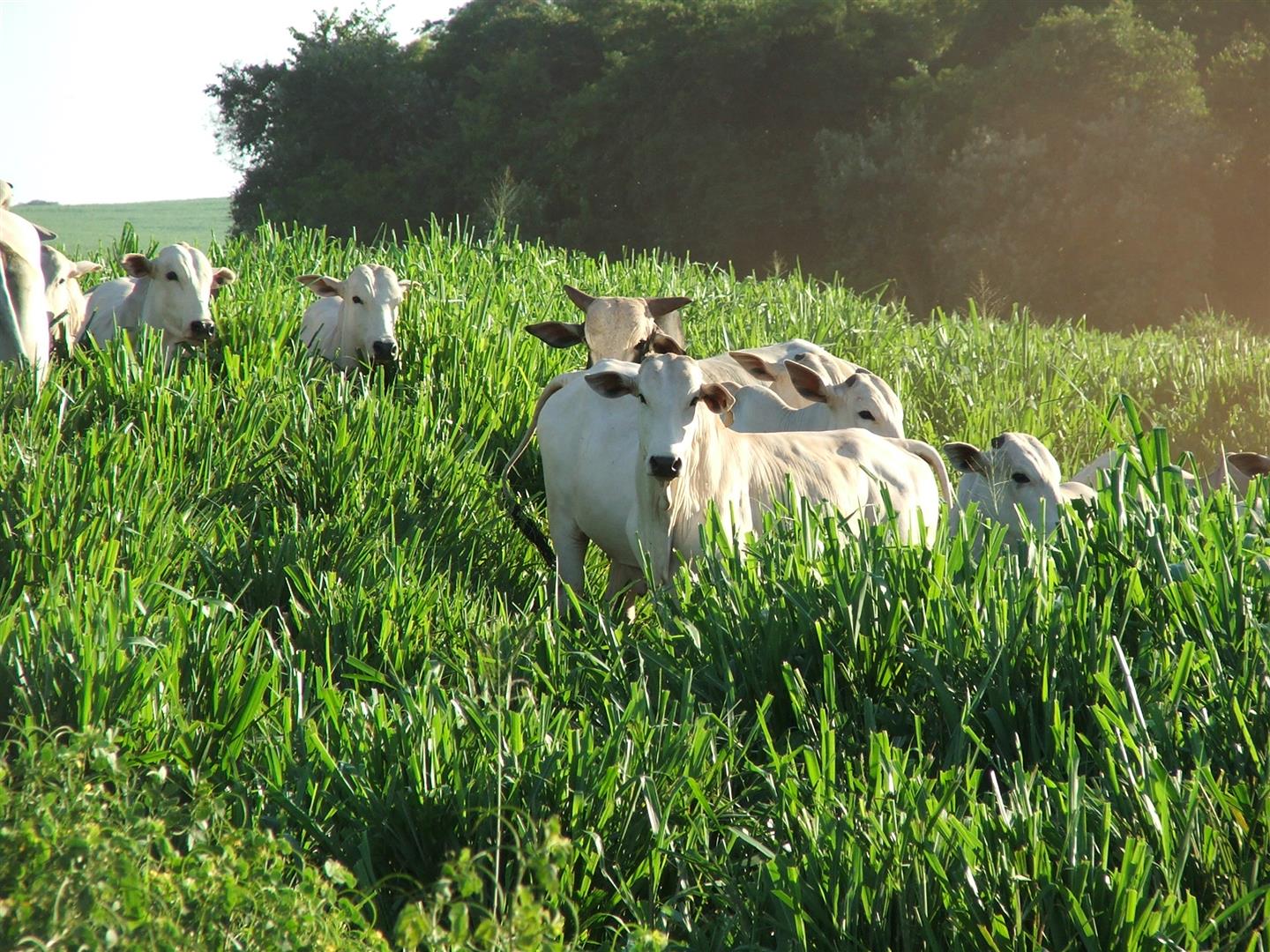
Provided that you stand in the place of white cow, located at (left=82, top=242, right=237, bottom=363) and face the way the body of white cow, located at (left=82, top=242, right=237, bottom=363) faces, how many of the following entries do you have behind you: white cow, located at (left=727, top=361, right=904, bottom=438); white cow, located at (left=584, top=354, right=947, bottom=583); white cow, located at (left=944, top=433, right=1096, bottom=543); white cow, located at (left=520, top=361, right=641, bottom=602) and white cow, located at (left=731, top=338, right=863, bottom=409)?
0

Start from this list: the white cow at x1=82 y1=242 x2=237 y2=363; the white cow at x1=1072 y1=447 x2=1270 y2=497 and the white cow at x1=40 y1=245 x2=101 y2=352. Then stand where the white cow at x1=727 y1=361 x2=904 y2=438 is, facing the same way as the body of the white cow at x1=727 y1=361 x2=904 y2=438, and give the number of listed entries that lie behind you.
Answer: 2

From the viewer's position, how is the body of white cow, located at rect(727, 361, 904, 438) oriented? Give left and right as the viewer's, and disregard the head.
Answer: facing to the right of the viewer

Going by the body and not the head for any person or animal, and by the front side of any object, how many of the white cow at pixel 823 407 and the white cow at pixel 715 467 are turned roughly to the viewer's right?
1

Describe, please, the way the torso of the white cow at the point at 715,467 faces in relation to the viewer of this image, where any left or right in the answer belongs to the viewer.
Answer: facing the viewer and to the left of the viewer

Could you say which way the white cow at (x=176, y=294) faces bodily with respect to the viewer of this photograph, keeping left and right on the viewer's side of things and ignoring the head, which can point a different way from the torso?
facing the viewer and to the right of the viewer

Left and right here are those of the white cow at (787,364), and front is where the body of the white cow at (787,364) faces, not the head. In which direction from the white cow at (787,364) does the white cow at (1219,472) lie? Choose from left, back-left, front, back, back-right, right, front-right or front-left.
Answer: front

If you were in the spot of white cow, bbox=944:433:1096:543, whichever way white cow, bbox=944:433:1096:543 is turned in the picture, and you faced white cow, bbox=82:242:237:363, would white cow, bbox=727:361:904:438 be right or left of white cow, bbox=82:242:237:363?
right

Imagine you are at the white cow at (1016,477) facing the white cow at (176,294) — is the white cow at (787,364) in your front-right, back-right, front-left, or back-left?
front-right

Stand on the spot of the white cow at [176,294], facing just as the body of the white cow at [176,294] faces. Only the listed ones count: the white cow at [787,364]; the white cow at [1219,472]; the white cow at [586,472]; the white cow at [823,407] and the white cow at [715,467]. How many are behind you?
0

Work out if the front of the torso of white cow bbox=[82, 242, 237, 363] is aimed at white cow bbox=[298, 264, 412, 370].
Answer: no

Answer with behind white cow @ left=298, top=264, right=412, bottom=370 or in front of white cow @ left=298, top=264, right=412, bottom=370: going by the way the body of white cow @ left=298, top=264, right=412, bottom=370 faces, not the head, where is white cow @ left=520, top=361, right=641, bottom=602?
in front
